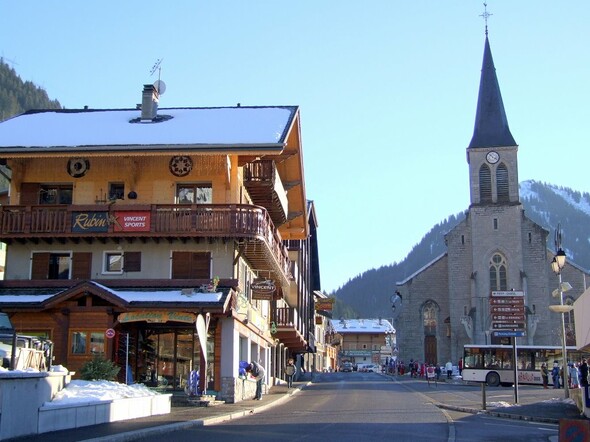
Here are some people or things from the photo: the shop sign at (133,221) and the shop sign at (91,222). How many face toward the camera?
2

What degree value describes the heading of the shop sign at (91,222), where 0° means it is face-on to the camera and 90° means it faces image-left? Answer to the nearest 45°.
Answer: approximately 0°

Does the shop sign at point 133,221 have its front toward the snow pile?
yes

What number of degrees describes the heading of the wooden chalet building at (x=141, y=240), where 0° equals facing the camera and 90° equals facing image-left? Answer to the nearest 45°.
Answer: approximately 0°

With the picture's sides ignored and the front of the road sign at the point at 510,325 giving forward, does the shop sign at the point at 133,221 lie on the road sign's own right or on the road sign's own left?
on the road sign's own right

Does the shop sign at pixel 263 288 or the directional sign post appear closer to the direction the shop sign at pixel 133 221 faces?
the directional sign post

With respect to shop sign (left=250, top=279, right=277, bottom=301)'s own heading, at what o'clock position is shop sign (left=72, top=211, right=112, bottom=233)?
shop sign (left=72, top=211, right=112, bottom=233) is roughly at 2 o'clock from shop sign (left=250, top=279, right=277, bottom=301).
